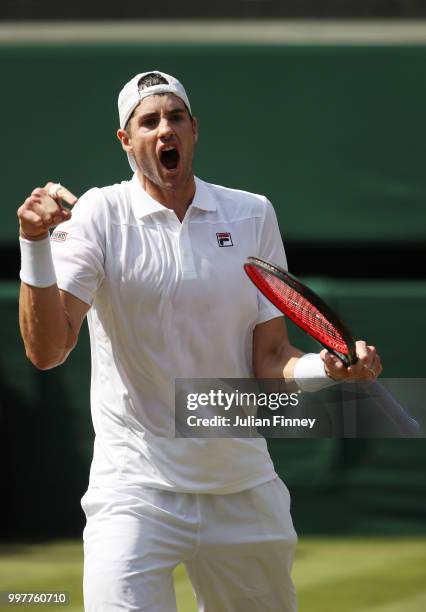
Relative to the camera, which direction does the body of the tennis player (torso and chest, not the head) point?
toward the camera
